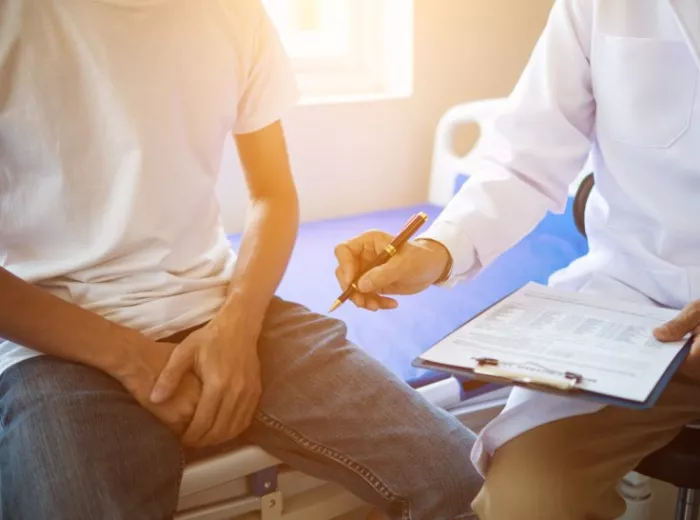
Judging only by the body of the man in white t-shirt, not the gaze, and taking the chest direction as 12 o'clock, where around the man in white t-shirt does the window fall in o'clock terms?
The window is roughly at 8 o'clock from the man in white t-shirt.

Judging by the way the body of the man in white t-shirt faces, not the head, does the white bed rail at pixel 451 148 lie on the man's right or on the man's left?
on the man's left

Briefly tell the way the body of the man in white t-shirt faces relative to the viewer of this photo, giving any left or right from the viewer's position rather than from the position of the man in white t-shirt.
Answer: facing the viewer and to the right of the viewer
